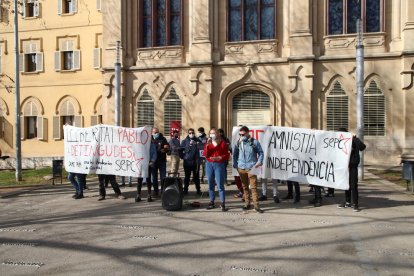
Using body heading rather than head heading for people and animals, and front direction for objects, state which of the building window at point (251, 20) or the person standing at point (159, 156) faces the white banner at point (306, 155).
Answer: the building window

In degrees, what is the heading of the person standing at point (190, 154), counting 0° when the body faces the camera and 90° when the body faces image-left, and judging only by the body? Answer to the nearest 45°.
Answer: approximately 0°

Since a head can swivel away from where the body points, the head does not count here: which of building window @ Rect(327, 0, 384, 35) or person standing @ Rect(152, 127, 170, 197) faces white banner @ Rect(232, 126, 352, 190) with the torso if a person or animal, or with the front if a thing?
the building window

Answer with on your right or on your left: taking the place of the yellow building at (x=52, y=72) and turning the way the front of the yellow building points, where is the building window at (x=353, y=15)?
on your left

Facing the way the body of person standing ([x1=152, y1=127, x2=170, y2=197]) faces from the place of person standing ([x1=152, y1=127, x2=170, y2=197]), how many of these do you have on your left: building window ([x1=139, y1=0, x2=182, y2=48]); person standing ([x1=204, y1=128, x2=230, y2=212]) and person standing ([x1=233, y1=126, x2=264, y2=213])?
2

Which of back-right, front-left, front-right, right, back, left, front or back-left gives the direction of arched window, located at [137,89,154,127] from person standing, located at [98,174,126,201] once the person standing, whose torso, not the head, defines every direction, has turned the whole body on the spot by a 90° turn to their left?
left

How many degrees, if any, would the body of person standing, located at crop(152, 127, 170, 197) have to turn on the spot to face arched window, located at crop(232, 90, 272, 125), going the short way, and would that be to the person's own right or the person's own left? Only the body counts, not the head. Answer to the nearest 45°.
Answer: approximately 180°

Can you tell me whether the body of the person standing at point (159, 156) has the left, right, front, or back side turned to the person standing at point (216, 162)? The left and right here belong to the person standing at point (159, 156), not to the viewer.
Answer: left
